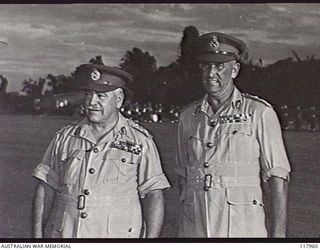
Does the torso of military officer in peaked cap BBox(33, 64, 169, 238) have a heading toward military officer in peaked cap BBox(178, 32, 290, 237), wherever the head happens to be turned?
no

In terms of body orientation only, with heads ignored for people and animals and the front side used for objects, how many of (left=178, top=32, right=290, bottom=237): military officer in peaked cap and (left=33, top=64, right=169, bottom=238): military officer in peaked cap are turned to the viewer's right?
0

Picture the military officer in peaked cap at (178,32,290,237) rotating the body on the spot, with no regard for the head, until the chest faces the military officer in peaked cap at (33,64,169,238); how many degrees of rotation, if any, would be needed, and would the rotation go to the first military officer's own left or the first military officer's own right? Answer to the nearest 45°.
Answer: approximately 45° to the first military officer's own right

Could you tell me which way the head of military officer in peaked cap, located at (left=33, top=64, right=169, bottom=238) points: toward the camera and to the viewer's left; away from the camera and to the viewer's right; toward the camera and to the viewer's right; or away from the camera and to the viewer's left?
toward the camera and to the viewer's left

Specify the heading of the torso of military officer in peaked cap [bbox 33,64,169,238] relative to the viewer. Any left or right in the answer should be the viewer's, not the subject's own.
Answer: facing the viewer and to the left of the viewer

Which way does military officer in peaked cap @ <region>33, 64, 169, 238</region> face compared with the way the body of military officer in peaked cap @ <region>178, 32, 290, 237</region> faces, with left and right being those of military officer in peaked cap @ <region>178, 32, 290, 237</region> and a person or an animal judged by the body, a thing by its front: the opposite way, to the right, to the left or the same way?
the same way
